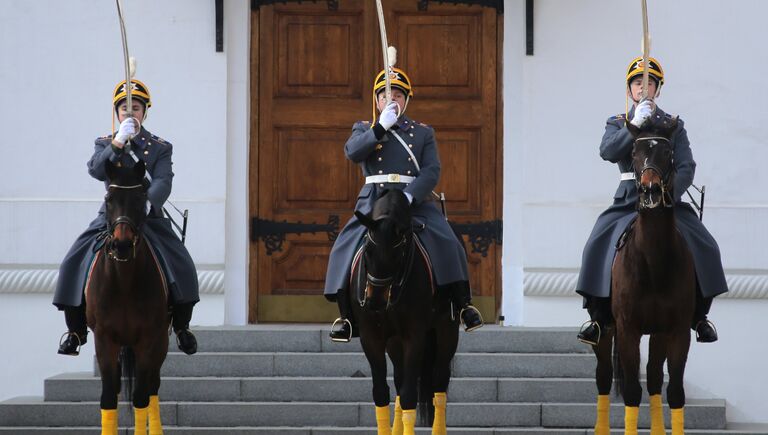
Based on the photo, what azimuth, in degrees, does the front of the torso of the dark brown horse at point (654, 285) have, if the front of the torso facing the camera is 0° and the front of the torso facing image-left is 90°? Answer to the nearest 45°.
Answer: approximately 0°

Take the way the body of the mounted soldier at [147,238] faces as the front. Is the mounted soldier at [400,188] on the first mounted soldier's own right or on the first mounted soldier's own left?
on the first mounted soldier's own left

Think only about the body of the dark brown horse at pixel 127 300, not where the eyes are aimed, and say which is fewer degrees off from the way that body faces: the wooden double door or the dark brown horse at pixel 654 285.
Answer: the dark brown horse

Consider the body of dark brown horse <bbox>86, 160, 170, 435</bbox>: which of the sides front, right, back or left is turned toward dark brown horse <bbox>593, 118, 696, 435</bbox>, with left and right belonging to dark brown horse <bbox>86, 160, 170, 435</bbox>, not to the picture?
left

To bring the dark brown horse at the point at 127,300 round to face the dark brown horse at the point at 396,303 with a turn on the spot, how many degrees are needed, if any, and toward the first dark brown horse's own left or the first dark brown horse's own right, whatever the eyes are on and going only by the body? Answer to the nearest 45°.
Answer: approximately 45° to the first dark brown horse's own left

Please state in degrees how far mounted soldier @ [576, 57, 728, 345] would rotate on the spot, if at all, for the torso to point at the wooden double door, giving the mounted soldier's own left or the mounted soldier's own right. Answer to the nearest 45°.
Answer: approximately 135° to the mounted soldier's own right

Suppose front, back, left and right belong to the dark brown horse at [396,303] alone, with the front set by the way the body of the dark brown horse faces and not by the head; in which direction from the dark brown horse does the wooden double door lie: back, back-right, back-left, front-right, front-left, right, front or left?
back

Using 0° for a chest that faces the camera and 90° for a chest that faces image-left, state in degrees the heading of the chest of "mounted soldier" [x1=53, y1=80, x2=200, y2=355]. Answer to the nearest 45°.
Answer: approximately 0°
